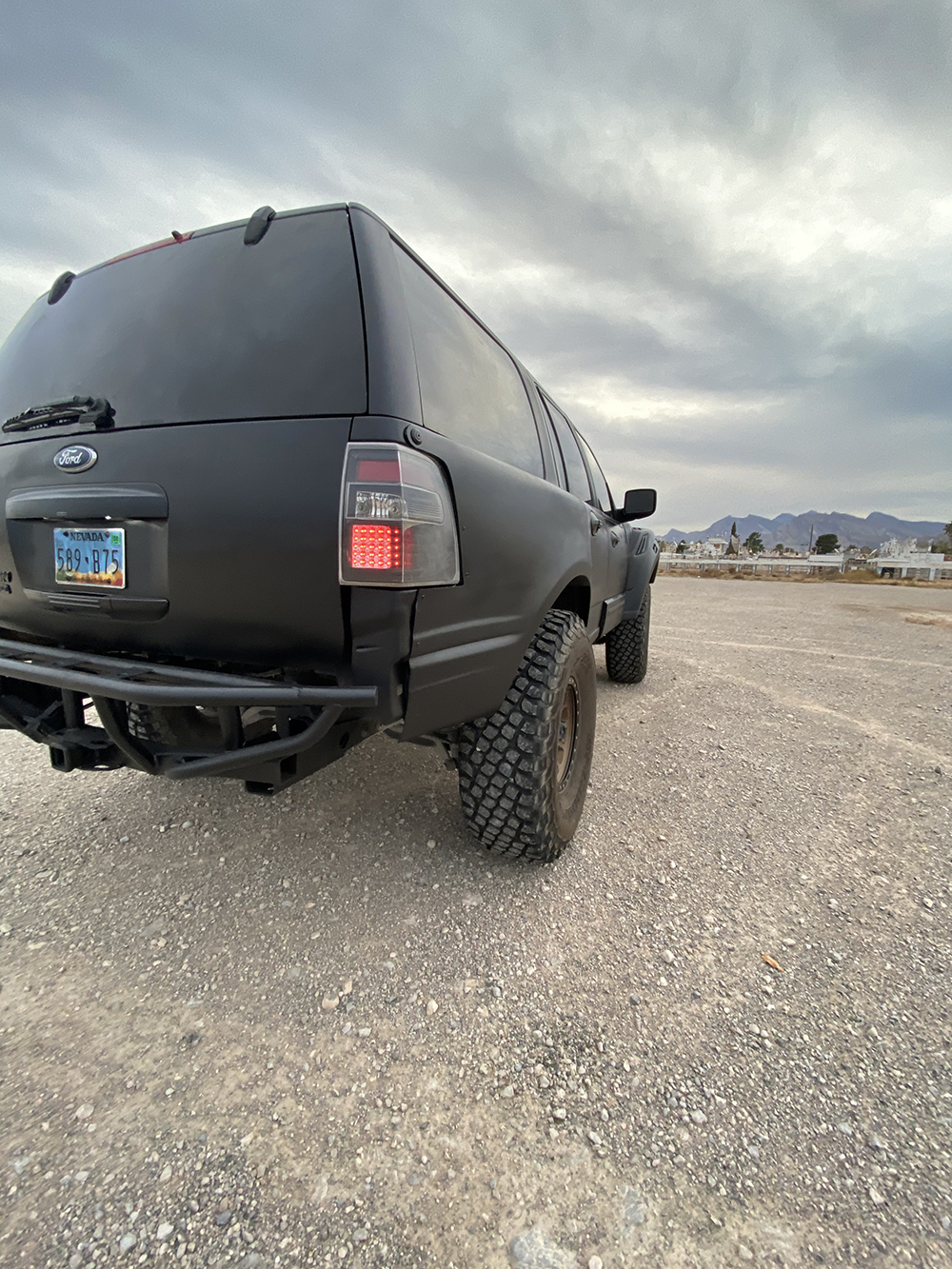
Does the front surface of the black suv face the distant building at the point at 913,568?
yes

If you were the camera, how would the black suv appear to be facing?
facing away from the viewer and to the right of the viewer
